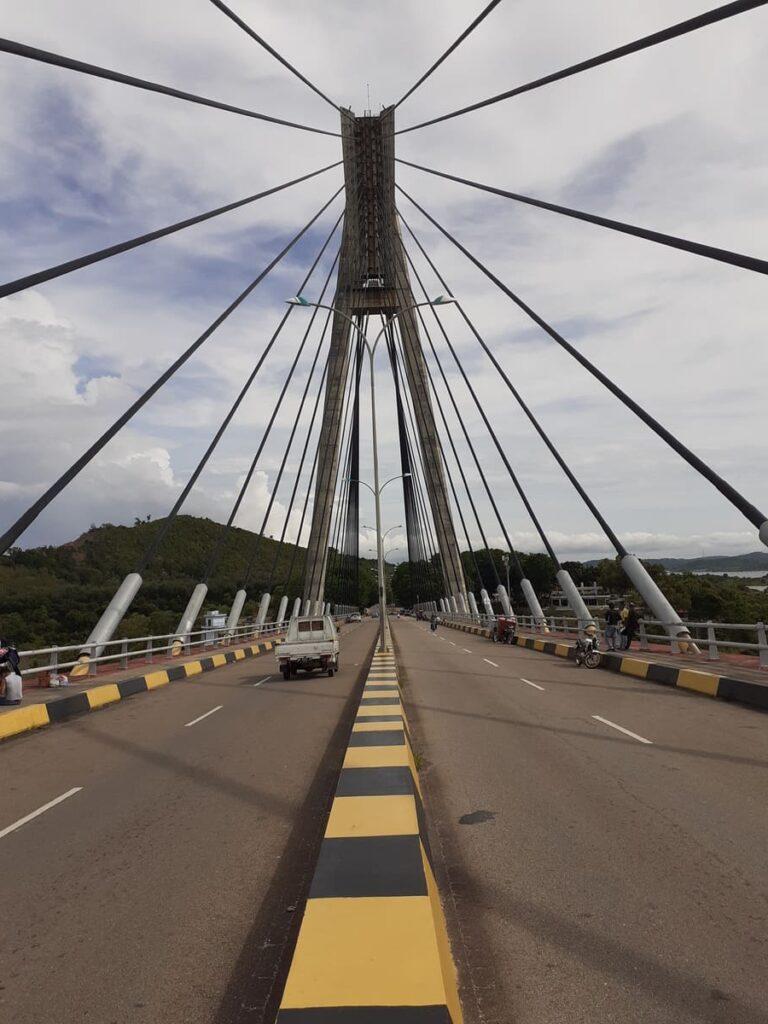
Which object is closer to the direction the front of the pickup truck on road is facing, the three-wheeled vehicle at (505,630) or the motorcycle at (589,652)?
the three-wheeled vehicle

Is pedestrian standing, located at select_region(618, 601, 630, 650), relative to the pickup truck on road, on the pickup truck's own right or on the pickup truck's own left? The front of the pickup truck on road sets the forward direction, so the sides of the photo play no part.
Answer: on the pickup truck's own right

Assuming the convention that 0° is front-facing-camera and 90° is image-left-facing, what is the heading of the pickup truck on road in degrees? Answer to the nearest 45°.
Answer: approximately 180°

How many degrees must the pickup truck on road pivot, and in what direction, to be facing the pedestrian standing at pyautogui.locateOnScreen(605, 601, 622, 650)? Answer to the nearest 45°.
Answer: approximately 90° to its right

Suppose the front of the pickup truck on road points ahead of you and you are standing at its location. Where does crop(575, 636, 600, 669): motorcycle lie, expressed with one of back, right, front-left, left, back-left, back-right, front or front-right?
right

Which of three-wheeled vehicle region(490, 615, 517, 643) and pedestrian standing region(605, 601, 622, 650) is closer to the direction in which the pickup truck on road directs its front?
the three-wheeled vehicle

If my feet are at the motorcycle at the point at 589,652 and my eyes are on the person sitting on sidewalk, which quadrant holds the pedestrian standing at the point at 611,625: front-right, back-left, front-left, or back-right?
back-right
